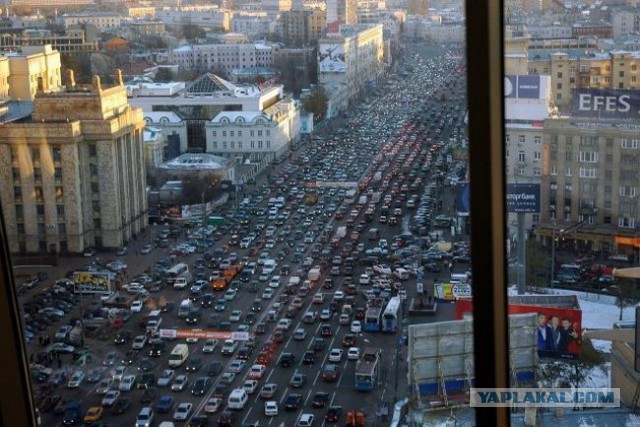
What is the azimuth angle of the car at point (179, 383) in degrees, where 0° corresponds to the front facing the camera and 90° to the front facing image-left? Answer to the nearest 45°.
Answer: approximately 45°

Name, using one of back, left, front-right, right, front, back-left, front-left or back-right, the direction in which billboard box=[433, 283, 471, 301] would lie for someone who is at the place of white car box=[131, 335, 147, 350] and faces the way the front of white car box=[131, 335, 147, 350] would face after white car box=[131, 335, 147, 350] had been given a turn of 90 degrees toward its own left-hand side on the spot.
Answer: front

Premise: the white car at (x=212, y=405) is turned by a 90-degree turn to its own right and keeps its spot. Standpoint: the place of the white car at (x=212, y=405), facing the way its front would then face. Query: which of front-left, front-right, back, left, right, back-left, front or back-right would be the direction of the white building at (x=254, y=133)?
left

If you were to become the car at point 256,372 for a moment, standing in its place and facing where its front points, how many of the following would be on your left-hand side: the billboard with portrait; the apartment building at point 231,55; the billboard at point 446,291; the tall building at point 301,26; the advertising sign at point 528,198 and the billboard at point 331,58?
3

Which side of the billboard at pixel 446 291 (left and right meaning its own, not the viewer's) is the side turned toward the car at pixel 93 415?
right

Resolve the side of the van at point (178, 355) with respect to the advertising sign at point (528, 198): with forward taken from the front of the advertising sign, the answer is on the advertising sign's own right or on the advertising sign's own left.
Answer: on the advertising sign's own right

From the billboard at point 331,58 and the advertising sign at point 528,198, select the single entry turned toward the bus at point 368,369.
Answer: the billboard

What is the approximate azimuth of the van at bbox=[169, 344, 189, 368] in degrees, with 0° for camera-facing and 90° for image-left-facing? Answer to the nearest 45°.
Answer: approximately 45°
